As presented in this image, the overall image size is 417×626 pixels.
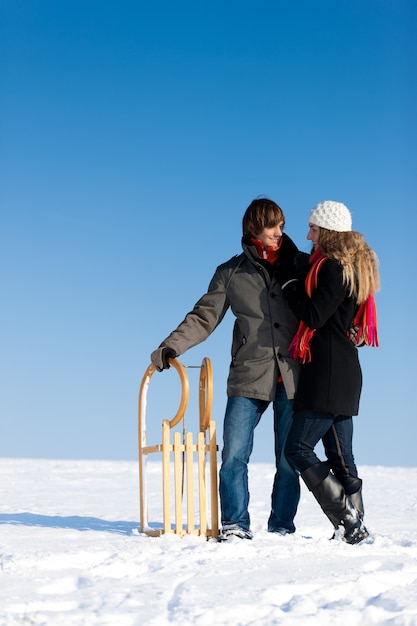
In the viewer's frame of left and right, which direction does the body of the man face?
facing the viewer and to the right of the viewer

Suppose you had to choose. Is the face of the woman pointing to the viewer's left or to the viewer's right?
to the viewer's left

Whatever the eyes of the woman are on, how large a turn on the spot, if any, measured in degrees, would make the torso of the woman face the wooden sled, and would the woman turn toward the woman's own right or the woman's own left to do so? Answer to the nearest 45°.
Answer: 0° — they already face it

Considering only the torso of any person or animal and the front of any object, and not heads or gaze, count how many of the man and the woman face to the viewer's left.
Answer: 1

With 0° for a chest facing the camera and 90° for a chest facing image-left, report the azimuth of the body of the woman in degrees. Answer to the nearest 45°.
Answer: approximately 90°

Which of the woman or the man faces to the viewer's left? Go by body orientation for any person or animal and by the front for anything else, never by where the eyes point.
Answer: the woman
